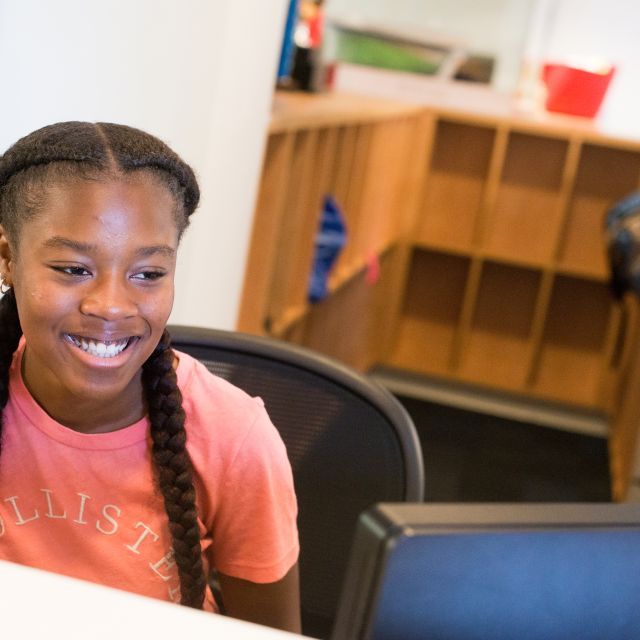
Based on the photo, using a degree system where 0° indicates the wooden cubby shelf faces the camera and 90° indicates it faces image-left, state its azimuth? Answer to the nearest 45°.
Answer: approximately 0°

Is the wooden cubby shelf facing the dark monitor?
yes

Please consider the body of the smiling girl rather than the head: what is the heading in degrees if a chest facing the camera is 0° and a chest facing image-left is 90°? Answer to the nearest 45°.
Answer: approximately 0°
